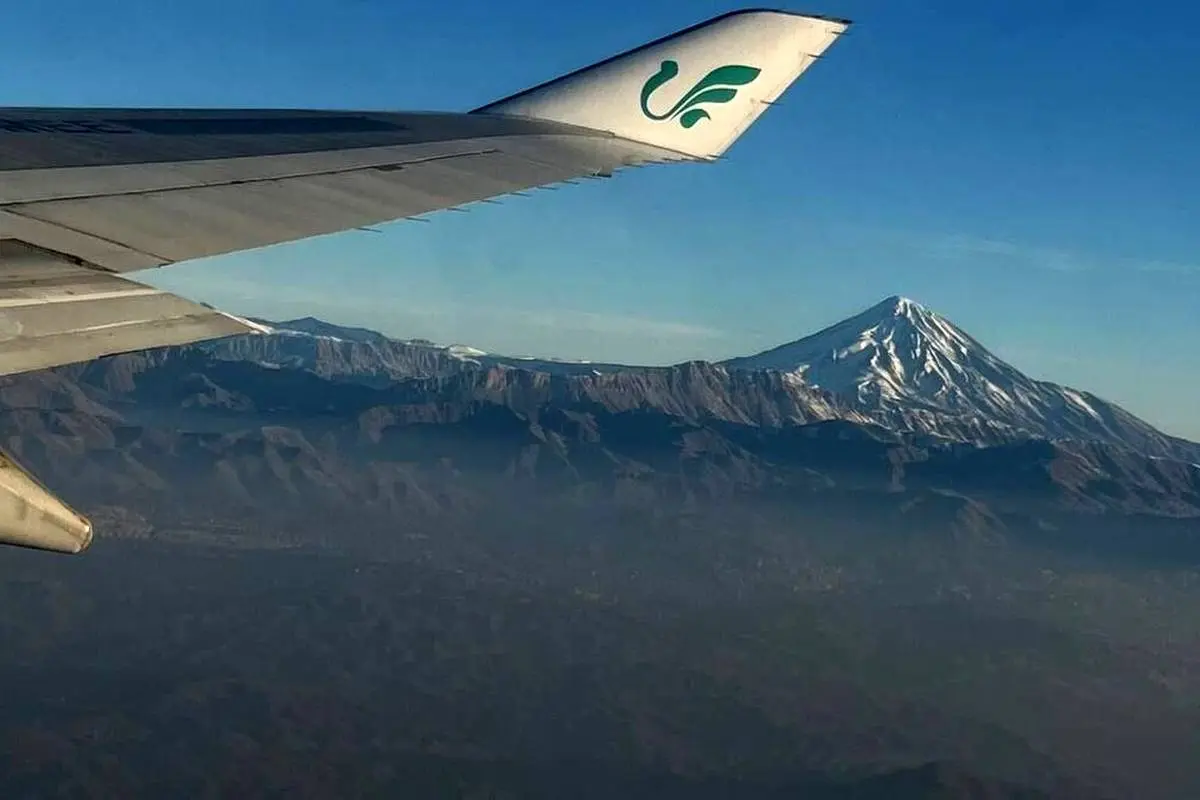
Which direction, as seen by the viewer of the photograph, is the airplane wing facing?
facing away from the viewer and to the left of the viewer
